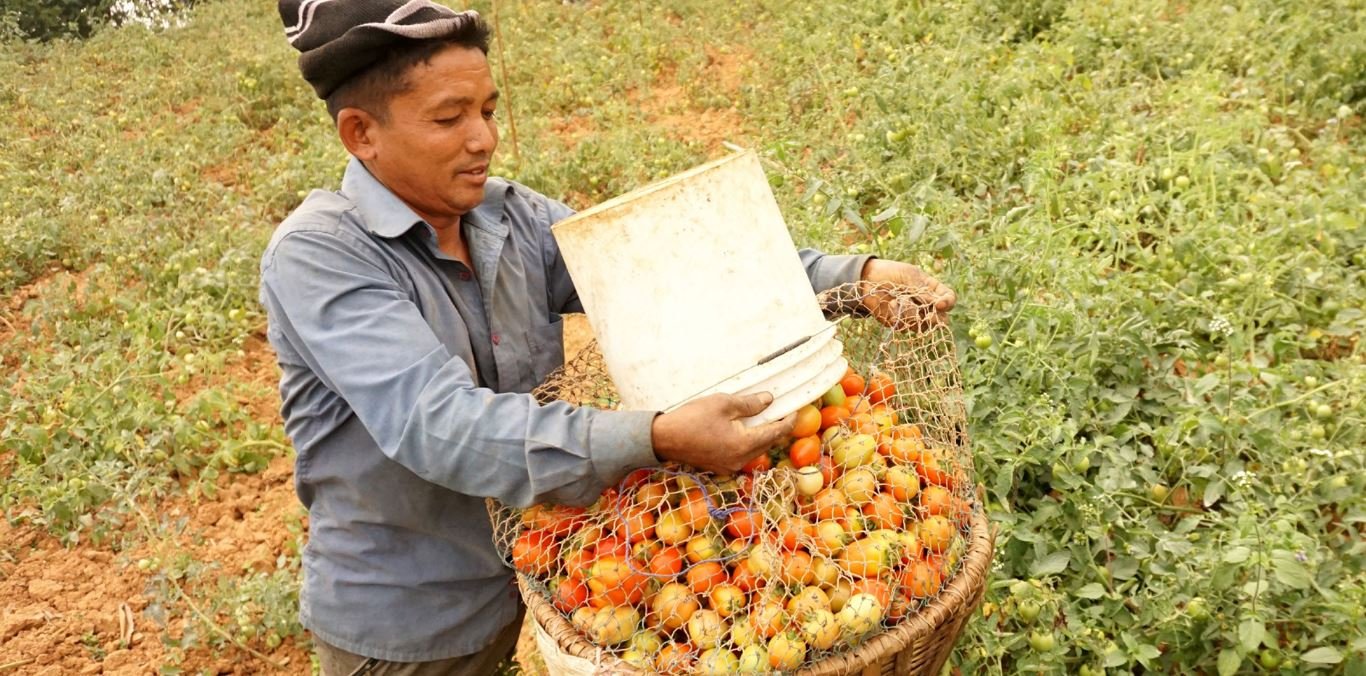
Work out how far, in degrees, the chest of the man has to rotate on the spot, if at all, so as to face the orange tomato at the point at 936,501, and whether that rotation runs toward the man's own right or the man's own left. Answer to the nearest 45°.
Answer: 0° — they already face it

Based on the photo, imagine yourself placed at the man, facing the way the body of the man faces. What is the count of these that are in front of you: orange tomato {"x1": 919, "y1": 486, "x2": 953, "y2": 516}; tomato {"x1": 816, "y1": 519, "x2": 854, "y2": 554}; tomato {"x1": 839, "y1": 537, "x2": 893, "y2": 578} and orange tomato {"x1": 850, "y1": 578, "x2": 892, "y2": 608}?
4

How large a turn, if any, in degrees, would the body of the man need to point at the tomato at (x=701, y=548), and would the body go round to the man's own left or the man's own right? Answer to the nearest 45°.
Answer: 0° — they already face it

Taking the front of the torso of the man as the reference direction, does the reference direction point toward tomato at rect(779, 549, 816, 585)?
yes

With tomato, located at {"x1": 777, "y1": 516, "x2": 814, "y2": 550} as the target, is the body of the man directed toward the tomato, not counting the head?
yes

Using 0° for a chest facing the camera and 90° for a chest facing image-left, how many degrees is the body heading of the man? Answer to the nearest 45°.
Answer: approximately 315°

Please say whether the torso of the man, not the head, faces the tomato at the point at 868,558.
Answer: yes

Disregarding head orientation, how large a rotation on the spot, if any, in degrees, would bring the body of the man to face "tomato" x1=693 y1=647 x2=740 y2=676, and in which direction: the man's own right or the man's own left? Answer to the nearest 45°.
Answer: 0° — they already face it

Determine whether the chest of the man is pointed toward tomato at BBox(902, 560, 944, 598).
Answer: yes

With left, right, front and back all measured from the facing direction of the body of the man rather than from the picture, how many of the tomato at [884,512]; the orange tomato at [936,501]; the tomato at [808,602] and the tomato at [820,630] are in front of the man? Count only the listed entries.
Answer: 4

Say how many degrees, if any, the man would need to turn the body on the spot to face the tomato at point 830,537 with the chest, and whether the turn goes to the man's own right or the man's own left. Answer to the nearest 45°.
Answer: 0° — they already face it
